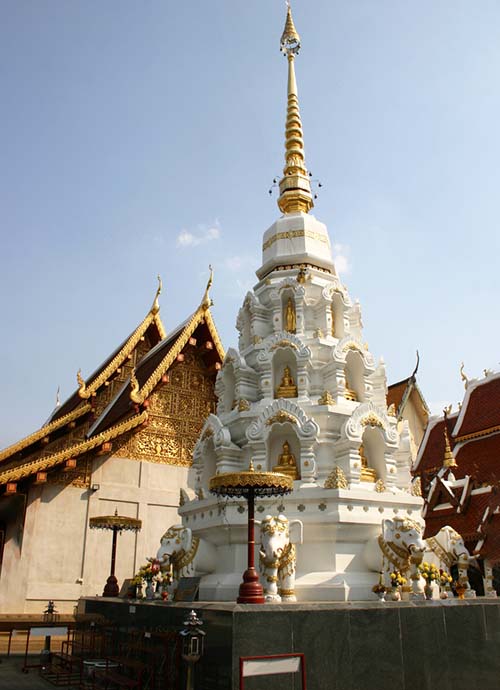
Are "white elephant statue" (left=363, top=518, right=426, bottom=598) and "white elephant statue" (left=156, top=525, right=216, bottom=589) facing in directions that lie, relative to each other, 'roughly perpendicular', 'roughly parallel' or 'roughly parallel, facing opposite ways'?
roughly perpendicular

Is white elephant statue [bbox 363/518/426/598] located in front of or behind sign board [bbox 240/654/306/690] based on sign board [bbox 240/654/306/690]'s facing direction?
behind

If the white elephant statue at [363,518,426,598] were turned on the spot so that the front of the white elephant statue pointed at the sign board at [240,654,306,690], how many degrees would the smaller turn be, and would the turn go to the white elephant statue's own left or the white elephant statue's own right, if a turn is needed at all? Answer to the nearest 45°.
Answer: approximately 90° to the white elephant statue's own right

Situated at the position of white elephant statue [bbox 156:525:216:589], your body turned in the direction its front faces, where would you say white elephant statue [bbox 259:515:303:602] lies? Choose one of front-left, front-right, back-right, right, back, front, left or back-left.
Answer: left

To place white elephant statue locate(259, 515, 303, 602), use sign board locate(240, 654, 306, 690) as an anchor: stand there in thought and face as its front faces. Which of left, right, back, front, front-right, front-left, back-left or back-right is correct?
back

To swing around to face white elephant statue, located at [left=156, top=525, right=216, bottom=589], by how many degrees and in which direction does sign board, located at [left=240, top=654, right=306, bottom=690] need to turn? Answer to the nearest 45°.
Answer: approximately 180°

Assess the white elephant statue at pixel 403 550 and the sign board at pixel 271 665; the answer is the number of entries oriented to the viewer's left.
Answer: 0

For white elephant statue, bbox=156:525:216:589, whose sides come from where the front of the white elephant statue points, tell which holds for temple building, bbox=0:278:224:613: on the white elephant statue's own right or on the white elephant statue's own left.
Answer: on the white elephant statue's own right

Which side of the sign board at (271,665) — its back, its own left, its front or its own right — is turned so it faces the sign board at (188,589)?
back

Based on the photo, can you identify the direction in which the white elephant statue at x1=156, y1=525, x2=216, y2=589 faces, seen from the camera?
facing the viewer and to the left of the viewer

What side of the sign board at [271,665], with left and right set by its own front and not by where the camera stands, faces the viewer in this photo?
front

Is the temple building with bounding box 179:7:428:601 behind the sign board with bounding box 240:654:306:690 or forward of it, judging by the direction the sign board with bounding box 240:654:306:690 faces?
behind

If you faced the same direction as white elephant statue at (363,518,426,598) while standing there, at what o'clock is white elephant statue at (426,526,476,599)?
white elephant statue at (426,526,476,599) is roughly at 8 o'clock from white elephant statue at (363,518,426,598).

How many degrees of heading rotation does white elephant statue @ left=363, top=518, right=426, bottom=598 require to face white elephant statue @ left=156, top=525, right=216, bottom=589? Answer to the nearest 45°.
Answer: approximately 135° to its right
